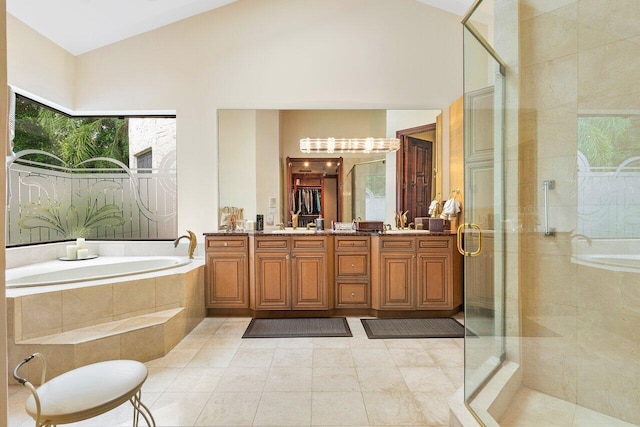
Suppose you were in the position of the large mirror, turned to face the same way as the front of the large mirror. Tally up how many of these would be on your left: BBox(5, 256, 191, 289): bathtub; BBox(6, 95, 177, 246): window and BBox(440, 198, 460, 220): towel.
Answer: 1

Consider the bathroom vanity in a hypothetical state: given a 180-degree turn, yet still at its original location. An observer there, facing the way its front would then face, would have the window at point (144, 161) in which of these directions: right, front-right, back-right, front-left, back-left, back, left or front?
left

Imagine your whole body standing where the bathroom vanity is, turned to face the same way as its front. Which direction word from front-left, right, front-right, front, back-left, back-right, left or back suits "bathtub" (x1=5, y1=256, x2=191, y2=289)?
right

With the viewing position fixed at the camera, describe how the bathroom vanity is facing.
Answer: facing the viewer

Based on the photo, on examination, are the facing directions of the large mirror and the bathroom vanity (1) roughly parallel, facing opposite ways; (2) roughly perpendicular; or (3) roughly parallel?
roughly parallel

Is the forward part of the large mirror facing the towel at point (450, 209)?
no

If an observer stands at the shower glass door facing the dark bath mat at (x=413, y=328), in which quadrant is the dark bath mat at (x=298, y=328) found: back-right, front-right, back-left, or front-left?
front-left

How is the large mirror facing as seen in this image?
toward the camera

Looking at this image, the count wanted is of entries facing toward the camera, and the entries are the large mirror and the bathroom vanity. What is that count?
2

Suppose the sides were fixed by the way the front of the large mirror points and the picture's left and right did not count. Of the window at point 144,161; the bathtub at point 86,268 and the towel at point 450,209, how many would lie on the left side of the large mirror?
1
